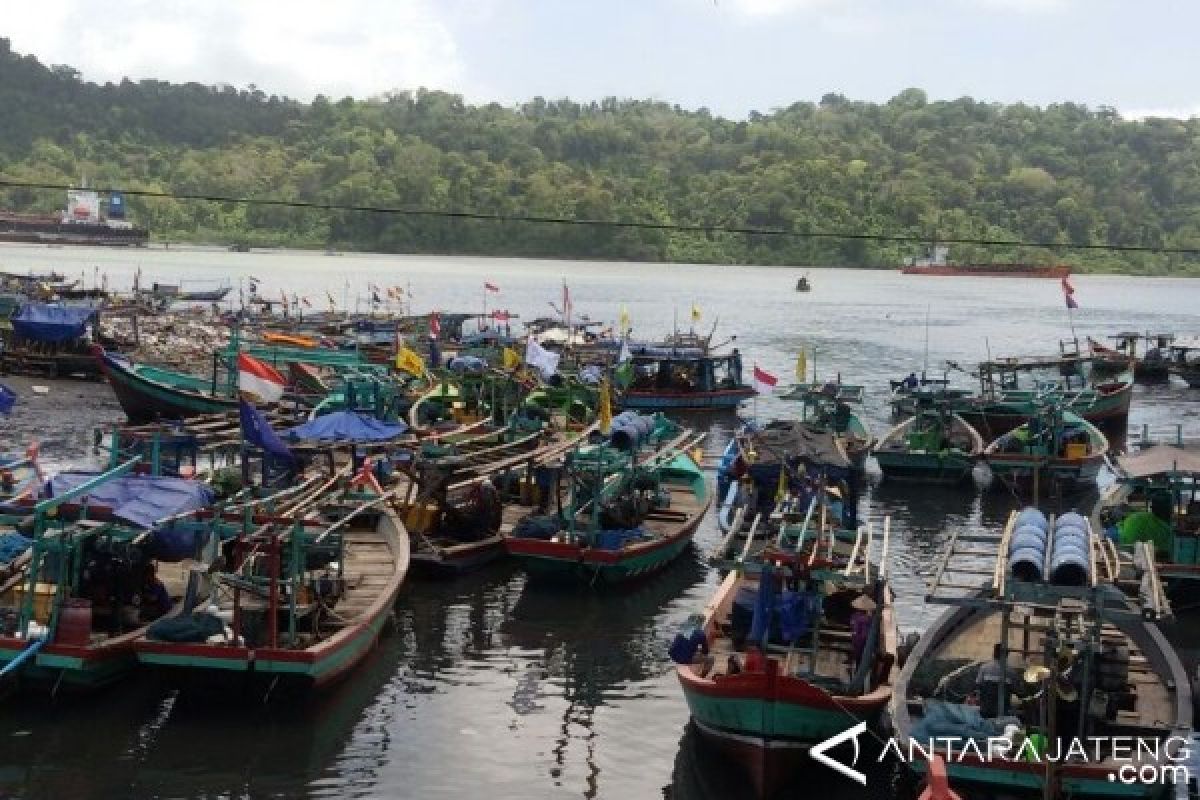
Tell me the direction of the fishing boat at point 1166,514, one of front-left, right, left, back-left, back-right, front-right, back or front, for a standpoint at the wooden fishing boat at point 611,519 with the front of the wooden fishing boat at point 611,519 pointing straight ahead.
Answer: front-right

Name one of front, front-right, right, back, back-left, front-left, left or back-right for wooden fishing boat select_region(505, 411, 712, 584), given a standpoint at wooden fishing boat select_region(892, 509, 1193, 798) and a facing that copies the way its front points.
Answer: front-left

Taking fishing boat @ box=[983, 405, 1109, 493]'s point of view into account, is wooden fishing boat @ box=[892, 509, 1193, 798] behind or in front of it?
behind

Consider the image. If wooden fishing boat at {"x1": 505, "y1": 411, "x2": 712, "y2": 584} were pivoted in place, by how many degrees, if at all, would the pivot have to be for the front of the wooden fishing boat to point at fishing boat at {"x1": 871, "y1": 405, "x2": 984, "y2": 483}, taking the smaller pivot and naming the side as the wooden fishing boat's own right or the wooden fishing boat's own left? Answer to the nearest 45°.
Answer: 0° — it already faces it

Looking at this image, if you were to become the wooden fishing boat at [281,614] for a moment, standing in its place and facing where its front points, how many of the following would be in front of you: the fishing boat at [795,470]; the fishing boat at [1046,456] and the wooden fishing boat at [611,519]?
3

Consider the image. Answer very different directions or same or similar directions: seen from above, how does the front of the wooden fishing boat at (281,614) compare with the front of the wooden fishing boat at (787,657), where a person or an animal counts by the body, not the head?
very different directions

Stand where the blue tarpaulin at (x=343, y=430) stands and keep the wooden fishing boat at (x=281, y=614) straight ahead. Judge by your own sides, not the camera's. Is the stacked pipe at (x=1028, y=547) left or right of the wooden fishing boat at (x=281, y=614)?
left

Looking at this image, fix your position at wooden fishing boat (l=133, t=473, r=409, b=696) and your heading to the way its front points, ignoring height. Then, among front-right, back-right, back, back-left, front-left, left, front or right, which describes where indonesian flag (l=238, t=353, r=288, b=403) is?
front-left

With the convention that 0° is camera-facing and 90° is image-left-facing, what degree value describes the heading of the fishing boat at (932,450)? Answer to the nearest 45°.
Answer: approximately 180°

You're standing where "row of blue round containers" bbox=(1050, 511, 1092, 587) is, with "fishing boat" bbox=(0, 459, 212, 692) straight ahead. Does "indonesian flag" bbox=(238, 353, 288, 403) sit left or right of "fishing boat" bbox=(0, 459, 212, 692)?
right

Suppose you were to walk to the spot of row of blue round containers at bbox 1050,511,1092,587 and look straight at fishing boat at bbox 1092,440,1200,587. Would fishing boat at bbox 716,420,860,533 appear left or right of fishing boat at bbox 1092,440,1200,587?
left

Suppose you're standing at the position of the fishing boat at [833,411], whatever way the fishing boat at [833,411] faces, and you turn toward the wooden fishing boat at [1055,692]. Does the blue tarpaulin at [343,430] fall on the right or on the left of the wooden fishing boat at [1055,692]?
right

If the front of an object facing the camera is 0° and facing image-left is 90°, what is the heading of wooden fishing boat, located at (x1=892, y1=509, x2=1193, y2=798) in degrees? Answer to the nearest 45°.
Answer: approximately 180°

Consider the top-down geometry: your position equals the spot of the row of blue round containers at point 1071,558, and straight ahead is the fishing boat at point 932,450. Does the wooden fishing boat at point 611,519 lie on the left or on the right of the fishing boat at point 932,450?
left
